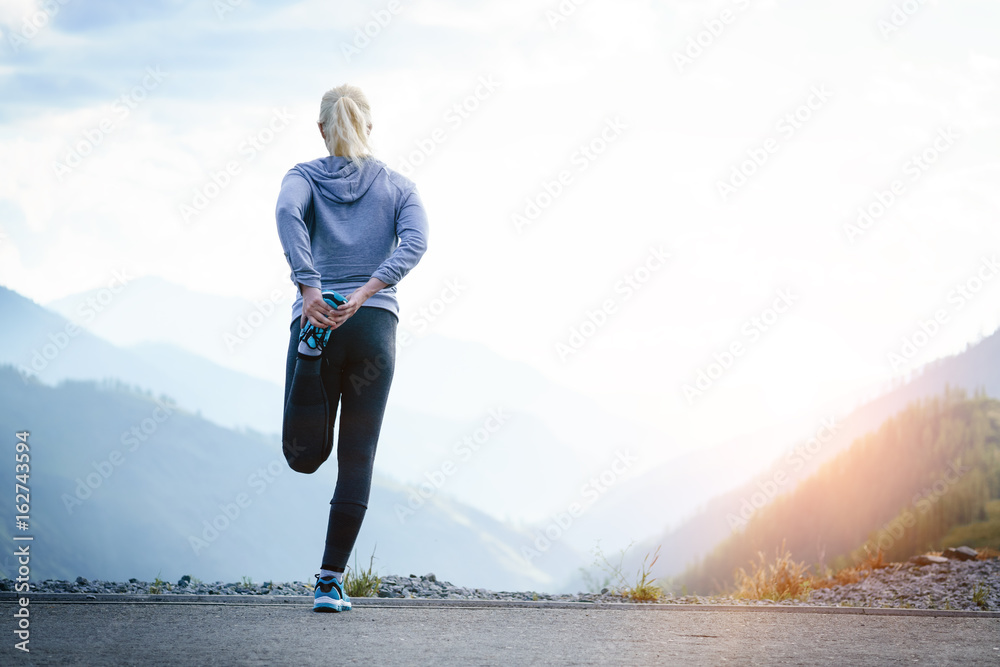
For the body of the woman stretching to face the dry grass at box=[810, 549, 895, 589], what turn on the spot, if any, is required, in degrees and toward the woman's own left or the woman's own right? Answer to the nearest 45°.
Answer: approximately 45° to the woman's own right

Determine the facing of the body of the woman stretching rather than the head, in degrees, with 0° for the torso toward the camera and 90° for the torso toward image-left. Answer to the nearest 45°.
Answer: approximately 180°

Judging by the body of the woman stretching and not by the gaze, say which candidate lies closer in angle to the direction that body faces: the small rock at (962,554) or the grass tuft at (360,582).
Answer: the grass tuft

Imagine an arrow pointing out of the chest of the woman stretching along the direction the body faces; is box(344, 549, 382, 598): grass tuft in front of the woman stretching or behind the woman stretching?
in front

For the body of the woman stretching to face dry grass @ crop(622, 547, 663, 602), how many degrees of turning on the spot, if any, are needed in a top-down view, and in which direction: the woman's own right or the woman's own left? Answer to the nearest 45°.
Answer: approximately 45° to the woman's own right

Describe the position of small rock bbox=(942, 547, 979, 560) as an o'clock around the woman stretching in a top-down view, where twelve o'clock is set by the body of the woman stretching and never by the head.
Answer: The small rock is roughly at 2 o'clock from the woman stretching.

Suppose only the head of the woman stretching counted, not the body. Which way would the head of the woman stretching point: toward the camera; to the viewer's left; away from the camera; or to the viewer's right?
away from the camera

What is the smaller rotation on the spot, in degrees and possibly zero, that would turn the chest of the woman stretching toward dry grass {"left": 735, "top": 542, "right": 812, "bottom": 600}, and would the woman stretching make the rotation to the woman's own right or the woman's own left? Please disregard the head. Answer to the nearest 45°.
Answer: approximately 45° to the woman's own right

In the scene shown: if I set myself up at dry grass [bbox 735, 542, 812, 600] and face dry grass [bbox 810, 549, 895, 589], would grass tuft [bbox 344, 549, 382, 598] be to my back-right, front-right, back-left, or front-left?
back-left

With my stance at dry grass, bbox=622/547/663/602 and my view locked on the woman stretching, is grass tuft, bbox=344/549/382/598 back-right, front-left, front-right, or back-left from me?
front-right

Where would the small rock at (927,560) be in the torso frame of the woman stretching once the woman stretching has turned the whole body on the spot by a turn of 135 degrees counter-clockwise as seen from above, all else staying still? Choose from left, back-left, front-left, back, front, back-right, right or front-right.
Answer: back

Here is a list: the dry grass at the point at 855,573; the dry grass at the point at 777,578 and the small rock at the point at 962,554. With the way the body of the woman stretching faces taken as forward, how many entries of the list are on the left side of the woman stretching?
0
